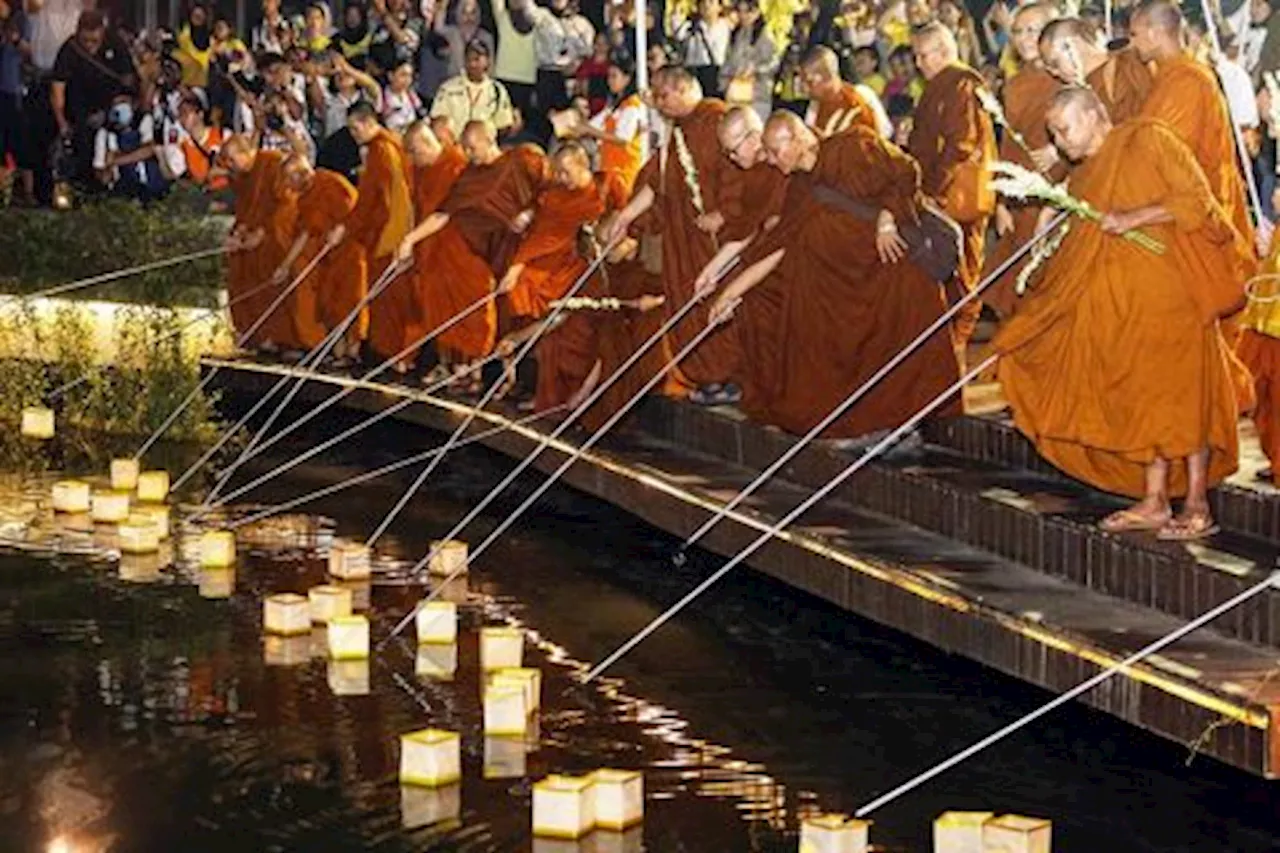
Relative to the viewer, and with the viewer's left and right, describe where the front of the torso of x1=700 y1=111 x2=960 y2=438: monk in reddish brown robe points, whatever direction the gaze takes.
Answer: facing the viewer and to the left of the viewer

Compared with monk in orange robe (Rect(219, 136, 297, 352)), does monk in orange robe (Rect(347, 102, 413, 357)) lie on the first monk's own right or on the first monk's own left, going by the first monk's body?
on the first monk's own left

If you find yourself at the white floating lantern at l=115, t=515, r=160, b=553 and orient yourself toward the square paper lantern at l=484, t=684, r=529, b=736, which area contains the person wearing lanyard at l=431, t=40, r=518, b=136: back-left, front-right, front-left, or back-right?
back-left

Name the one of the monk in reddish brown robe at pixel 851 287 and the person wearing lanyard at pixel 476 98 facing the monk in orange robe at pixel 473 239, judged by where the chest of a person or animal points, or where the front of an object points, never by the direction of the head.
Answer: the person wearing lanyard

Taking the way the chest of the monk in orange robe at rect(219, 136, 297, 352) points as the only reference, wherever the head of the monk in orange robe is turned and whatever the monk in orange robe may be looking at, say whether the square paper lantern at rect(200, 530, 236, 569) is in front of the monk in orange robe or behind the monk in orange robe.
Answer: in front

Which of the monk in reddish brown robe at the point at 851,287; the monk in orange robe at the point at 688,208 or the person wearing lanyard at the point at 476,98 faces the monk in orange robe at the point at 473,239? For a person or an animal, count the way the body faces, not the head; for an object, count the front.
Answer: the person wearing lanyard

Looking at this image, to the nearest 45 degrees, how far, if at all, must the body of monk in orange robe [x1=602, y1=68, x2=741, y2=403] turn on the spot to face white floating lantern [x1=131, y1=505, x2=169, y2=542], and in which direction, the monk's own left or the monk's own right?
0° — they already face it

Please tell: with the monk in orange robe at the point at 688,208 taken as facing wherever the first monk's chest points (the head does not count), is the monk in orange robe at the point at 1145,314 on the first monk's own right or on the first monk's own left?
on the first monk's own left

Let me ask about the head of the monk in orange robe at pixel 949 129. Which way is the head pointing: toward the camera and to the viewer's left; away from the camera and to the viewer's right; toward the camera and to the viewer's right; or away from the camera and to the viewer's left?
toward the camera and to the viewer's left

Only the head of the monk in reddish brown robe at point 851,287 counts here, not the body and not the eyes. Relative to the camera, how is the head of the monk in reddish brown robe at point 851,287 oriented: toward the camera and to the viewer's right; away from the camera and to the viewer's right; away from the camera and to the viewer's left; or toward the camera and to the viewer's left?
toward the camera and to the viewer's left

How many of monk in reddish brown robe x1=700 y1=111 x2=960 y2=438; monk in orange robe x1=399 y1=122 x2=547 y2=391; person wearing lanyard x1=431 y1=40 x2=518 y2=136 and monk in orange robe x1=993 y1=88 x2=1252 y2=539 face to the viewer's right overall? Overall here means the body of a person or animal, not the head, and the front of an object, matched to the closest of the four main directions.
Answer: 0

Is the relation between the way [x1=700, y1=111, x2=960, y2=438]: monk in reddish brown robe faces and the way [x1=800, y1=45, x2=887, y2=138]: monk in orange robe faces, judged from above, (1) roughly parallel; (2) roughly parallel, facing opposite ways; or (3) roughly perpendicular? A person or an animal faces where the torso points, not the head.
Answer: roughly parallel

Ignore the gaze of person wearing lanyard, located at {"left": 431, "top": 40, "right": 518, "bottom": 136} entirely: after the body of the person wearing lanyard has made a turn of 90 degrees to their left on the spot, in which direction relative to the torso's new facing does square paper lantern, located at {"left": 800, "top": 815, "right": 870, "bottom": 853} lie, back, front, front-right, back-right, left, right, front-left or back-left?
right

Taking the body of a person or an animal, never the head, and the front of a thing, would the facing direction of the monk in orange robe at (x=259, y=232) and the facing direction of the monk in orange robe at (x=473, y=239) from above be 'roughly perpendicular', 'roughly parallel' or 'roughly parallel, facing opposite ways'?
roughly parallel

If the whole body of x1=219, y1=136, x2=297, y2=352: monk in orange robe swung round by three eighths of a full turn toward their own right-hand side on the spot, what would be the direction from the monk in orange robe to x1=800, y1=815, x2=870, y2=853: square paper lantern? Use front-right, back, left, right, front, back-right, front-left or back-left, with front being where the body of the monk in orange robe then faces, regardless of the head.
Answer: back

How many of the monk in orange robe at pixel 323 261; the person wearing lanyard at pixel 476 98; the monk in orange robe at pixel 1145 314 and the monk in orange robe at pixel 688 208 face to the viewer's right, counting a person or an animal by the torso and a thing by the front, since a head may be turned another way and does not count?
0

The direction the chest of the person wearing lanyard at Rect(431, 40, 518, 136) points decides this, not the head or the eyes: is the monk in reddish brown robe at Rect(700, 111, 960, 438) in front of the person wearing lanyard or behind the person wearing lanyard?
in front

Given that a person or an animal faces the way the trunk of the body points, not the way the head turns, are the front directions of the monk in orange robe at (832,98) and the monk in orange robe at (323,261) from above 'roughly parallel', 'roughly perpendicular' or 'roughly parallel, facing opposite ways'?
roughly parallel

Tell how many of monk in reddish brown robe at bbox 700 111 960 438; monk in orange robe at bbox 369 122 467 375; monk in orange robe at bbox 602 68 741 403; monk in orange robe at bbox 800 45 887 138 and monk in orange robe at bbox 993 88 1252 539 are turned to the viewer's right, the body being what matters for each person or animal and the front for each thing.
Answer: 0
